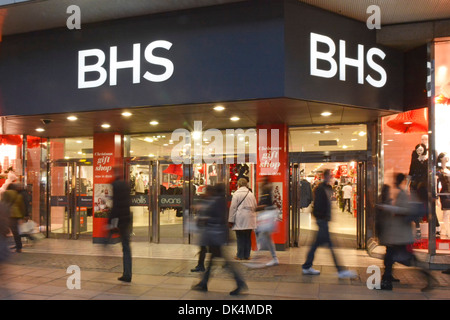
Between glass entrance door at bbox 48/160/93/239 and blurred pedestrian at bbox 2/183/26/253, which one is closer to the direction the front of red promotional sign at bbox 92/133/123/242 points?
the blurred pedestrian

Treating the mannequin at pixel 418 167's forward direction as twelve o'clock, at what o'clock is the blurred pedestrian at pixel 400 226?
The blurred pedestrian is roughly at 12 o'clock from the mannequin.

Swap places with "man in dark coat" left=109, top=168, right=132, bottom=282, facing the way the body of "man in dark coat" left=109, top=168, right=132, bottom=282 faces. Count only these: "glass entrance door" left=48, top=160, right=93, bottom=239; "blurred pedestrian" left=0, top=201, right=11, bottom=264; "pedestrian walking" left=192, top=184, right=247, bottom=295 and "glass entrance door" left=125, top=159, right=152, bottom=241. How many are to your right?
2

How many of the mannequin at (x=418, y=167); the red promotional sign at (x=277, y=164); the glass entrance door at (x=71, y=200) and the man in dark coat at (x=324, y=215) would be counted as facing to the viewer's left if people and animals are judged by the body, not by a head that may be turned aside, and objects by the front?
0

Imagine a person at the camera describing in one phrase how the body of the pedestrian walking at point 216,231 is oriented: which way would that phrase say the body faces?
to the viewer's left

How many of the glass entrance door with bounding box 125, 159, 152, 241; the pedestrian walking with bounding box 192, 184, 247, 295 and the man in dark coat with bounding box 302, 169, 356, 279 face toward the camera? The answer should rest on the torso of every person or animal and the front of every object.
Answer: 1

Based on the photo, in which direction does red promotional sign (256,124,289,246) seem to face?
toward the camera

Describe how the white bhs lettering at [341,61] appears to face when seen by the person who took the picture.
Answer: facing the viewer and to the right of the viewer

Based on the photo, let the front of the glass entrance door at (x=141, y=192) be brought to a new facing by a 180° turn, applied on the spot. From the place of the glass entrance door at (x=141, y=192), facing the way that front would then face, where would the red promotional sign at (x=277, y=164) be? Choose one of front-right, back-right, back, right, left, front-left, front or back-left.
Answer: back-right
